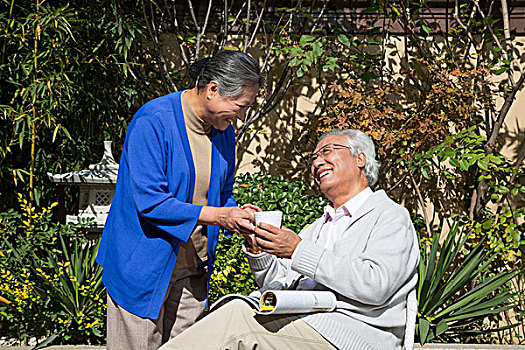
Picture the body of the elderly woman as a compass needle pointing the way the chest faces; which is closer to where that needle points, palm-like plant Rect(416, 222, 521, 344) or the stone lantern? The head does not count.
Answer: the palm-like plant

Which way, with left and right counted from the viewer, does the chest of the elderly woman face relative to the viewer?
facing the viewer and to the right of the viewer

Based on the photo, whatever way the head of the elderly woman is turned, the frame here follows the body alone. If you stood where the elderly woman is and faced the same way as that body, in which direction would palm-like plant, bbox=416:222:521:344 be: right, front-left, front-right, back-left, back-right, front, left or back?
left

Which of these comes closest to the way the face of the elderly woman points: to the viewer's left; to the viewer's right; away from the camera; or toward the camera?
to the viewer's right

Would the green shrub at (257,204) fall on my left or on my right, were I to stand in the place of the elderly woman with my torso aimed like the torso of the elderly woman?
on my left
